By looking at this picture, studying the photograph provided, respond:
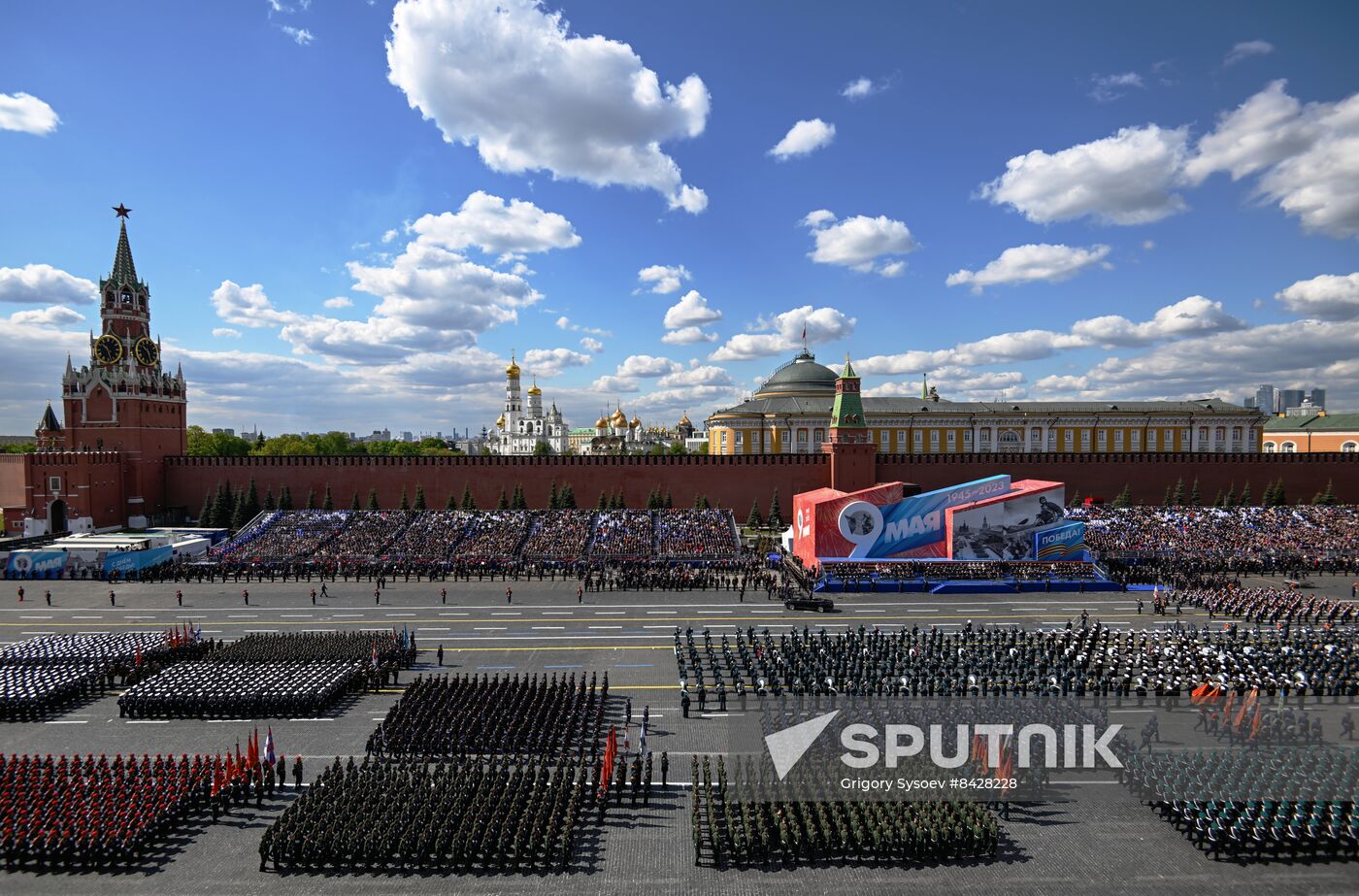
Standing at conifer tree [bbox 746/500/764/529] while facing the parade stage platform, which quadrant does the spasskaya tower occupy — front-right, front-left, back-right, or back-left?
back-right

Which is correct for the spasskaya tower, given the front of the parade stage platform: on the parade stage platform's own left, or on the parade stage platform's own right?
on the parade stage platform's own right

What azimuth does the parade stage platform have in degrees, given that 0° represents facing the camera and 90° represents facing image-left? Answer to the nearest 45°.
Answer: approximately 0°

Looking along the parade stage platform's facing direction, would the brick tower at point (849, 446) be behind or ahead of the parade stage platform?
behind

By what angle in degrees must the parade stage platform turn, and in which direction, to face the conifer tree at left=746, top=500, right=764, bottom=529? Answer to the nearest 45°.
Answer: approximately 135° to its right

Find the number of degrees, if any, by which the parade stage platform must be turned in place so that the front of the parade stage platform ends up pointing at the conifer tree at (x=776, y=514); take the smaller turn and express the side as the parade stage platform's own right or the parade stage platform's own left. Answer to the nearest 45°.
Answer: approximately 135° to the parade stage platform's own right
